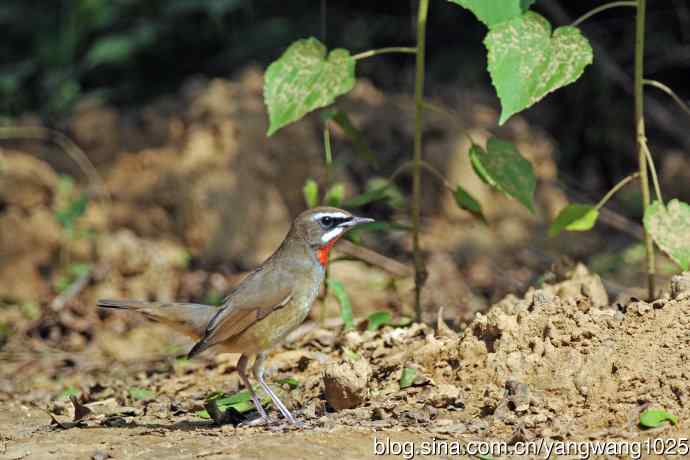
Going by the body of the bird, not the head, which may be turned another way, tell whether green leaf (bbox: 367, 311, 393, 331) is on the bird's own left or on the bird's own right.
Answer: on the bird's own left

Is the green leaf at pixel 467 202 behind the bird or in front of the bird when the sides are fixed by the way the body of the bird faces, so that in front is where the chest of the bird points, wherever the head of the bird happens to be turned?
in front

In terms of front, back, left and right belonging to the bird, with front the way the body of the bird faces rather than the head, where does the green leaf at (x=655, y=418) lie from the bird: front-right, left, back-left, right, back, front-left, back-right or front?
front-right

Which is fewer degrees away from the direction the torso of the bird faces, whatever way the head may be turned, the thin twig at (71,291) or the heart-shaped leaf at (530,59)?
the heart-shaped leaf

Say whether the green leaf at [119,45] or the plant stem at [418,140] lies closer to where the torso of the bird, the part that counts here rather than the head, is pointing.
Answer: the plant stem

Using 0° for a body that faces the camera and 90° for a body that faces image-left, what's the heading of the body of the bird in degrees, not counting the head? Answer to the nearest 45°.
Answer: approximately 270°

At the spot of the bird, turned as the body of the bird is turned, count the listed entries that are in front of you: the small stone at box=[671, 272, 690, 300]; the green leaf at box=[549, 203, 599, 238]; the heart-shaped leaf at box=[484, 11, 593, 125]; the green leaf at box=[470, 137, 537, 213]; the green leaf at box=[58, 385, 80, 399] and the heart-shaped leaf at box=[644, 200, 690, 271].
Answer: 5

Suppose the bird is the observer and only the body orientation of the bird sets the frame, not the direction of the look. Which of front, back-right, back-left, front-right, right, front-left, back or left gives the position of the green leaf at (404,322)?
front-left

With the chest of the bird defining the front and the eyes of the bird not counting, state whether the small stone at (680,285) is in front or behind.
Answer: in front

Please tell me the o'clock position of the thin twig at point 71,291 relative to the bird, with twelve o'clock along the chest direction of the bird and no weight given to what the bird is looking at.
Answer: The thin twig is roughly at 8 o'clock from the bird.

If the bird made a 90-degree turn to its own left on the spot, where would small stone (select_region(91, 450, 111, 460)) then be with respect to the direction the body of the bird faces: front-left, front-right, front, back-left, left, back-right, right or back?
back-left

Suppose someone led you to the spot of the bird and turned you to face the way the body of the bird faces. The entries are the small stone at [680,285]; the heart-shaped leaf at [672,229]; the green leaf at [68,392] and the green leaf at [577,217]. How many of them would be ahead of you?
3
